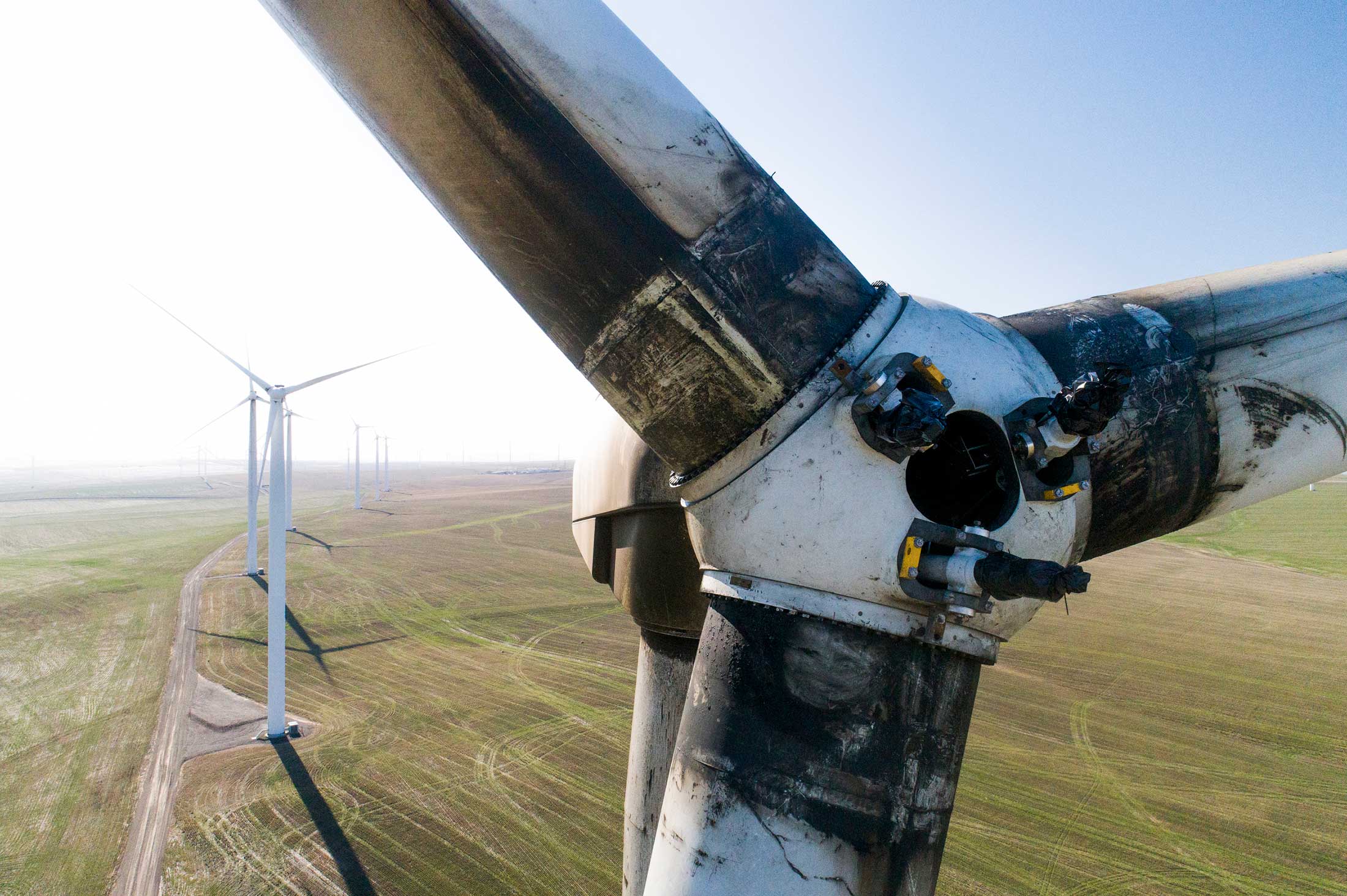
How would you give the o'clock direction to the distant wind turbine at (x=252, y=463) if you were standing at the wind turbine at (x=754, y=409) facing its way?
The distant wind turbine is roughly at 6 o'clock from the wind turbine.

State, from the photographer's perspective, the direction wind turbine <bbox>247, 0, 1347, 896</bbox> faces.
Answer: facing the viewer and to the right of the viewer
